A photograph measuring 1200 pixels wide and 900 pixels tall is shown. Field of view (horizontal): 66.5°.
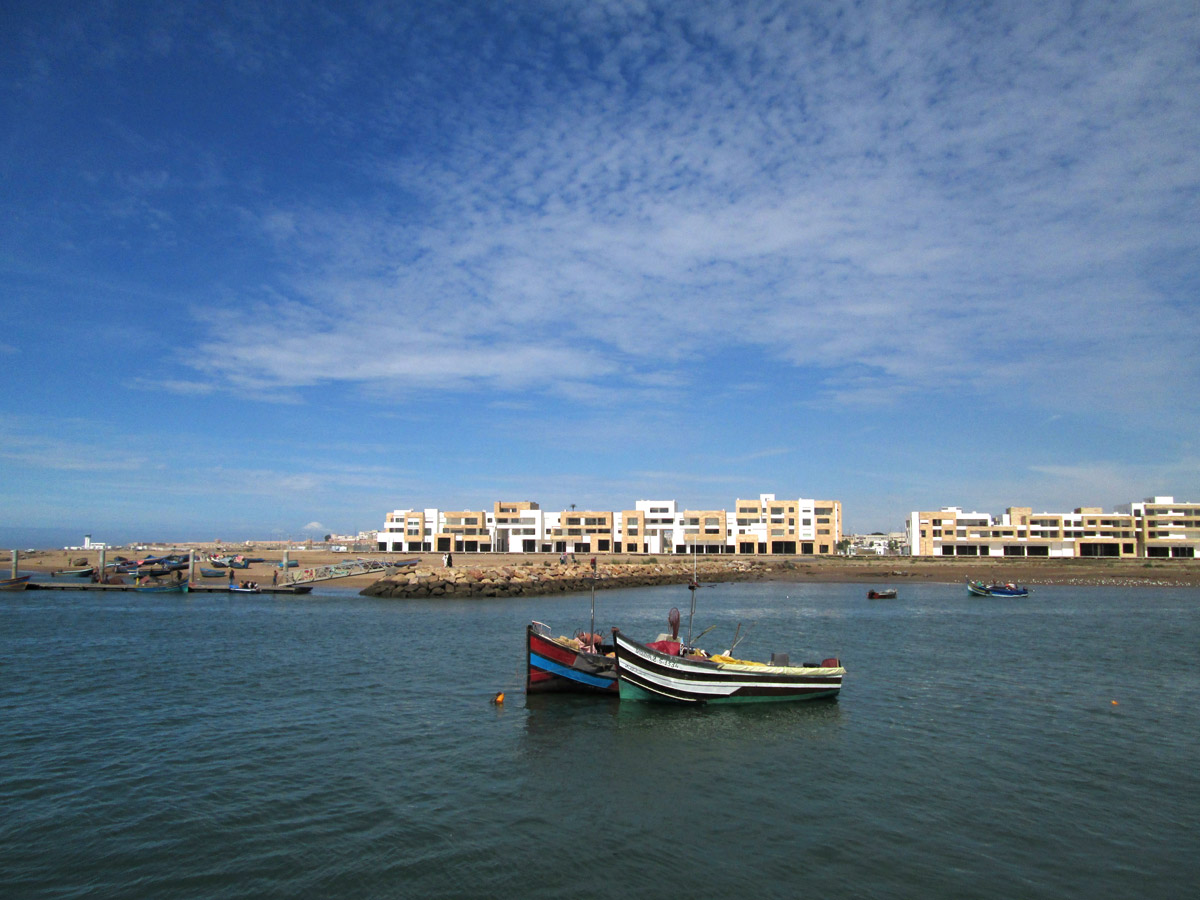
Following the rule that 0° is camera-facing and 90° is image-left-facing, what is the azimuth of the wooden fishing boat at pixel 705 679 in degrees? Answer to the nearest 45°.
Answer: approximately 90°

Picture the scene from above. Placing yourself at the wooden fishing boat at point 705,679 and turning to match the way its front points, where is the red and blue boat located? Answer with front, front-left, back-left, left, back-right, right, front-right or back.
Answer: front
